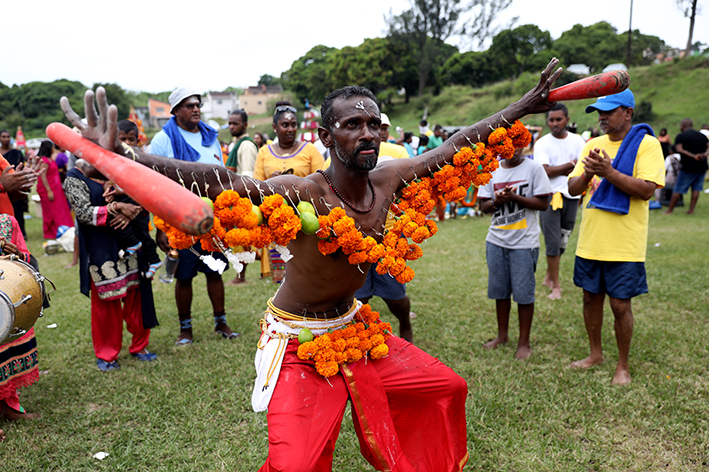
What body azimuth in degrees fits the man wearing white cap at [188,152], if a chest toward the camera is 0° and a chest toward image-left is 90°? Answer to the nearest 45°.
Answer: approximately 315°

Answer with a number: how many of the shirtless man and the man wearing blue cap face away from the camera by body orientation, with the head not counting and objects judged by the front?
0

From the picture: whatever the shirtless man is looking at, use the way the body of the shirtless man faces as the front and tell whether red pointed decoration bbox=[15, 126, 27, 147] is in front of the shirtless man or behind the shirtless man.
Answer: behind

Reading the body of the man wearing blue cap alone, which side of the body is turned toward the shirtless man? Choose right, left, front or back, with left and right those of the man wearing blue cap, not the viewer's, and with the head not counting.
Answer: front

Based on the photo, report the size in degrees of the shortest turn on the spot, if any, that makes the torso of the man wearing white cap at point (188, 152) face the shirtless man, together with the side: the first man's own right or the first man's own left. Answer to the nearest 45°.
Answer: approximately 45° to the first man's own right

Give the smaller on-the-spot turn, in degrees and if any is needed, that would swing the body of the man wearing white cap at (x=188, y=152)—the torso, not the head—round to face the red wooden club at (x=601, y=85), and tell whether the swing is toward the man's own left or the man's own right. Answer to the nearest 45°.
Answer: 0° — they already face it

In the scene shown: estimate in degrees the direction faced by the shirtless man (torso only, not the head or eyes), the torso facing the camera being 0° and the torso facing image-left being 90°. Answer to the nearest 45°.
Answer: approximately 315°
